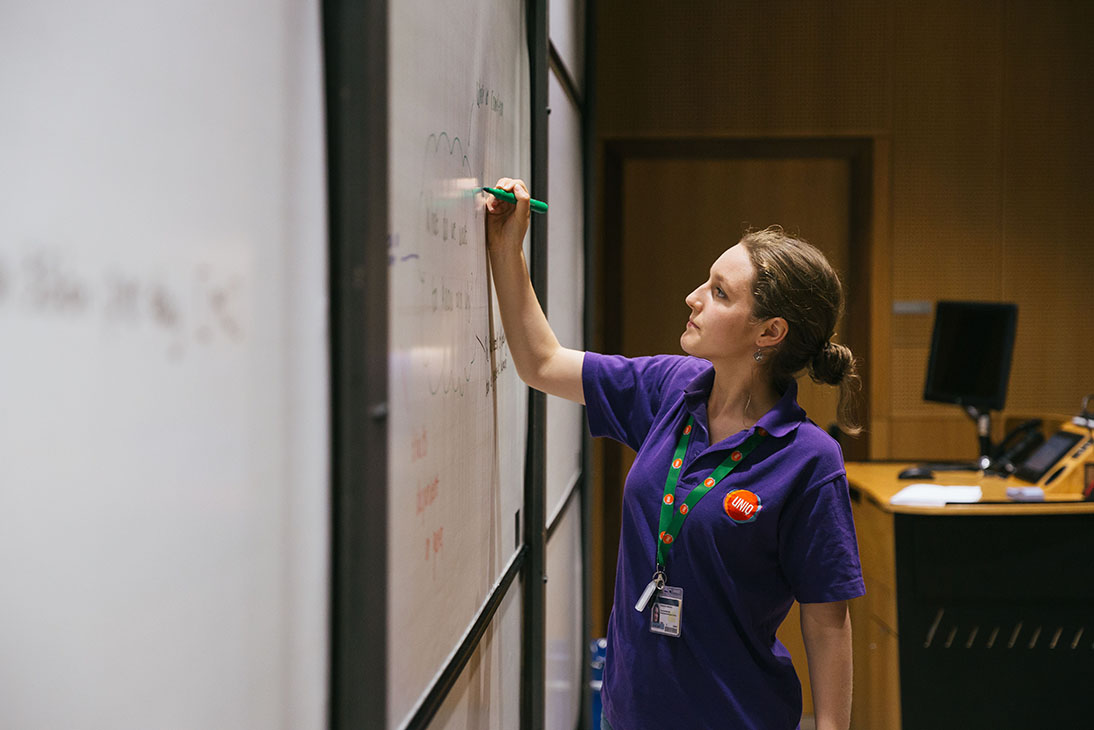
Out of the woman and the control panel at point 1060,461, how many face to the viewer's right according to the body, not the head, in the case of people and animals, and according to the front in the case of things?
0

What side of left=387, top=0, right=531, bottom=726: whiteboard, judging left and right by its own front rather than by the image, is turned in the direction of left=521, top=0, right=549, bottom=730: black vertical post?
left

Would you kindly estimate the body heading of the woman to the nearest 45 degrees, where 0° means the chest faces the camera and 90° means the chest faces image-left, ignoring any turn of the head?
approximately 45°

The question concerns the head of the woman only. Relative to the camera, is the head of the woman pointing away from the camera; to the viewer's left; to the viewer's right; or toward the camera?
to the viewer's left

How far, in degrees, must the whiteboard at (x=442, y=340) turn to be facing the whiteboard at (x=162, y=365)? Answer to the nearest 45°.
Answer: approximately 90° to its right

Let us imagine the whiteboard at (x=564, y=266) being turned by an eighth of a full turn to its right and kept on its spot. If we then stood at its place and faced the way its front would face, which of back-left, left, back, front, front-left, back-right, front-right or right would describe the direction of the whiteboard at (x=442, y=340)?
front-right

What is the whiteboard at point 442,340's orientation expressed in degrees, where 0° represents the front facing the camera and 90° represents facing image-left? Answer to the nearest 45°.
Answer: approximately 270°

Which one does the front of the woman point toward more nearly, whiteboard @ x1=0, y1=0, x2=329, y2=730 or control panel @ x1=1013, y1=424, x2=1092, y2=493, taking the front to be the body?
the whiteboard

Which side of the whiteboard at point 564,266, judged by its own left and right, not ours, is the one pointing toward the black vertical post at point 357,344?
right
